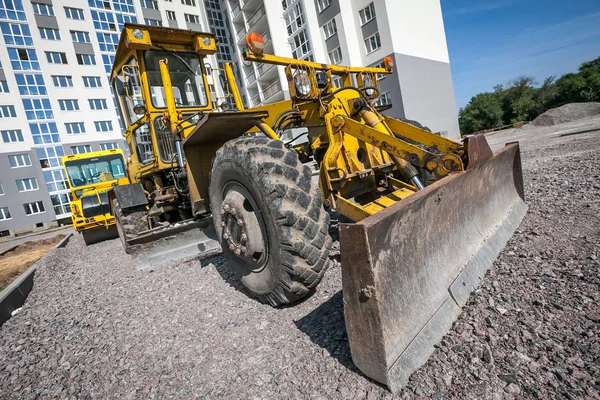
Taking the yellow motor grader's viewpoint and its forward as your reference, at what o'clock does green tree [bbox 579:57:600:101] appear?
The green tree is roughly at 9 o'clock from the yellow motor grader.

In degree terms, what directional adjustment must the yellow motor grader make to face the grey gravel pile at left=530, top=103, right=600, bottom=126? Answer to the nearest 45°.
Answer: approximately 90° to its left

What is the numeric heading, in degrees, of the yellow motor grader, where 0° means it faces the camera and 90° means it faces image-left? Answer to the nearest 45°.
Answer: approximately 315°

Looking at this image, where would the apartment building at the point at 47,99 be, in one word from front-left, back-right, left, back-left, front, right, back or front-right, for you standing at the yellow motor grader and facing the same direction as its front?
back

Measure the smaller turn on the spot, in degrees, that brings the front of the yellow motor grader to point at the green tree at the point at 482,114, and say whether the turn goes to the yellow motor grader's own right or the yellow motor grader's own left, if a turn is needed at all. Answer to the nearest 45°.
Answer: approximately 90° to the yellow motor grader's own left

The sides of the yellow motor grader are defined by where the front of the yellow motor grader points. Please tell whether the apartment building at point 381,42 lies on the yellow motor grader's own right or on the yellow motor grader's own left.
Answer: on the yellow motor grader's own left

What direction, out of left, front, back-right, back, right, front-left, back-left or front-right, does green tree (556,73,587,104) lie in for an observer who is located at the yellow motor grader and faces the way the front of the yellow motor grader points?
left

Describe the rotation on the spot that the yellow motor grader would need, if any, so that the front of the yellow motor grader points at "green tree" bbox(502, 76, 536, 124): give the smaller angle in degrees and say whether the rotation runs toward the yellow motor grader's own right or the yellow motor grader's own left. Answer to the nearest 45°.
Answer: approximately 90° to the yellow motor grader's own left

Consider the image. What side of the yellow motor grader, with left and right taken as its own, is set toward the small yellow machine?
back
